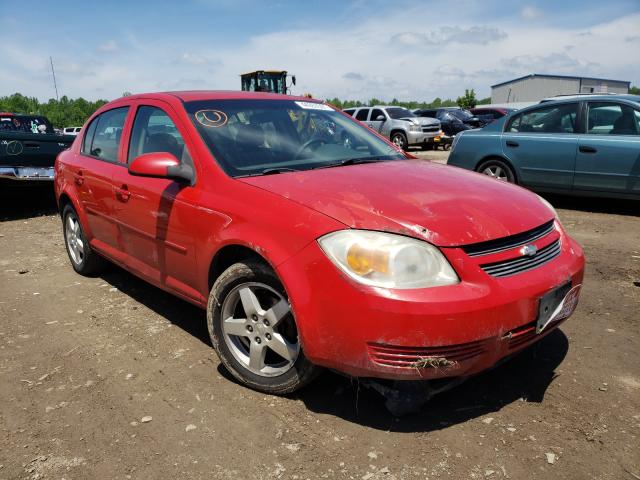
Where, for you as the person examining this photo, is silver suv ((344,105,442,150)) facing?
facing the viewer and to the right of the viewer

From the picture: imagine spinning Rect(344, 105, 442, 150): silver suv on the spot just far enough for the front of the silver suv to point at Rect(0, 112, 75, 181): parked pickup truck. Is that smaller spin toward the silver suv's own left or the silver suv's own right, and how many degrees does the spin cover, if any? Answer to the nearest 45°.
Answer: approximately 90° to the silver suv's own right

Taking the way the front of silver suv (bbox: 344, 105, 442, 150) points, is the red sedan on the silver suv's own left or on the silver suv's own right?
on the silver suv's own right

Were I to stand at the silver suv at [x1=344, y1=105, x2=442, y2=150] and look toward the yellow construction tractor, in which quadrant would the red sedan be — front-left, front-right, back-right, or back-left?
back-left

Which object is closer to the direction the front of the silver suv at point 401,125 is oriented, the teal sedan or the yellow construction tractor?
the teal sedan

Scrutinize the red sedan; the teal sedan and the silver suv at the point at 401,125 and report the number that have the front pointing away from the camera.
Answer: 0

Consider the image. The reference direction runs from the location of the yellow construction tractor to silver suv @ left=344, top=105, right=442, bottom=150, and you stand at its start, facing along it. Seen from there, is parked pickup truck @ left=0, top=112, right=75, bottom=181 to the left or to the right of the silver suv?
right

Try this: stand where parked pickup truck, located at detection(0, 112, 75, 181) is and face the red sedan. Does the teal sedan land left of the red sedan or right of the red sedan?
left

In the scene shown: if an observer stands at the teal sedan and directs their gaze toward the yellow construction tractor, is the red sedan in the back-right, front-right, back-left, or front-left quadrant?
back-left

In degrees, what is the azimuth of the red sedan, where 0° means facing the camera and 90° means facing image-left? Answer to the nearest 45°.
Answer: approximately 315°

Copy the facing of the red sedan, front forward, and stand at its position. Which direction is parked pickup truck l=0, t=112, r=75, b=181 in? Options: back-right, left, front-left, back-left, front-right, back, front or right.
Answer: back

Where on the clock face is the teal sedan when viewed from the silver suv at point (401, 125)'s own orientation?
The teal sedan is roughly at 1 o'clock from the silver suv.
